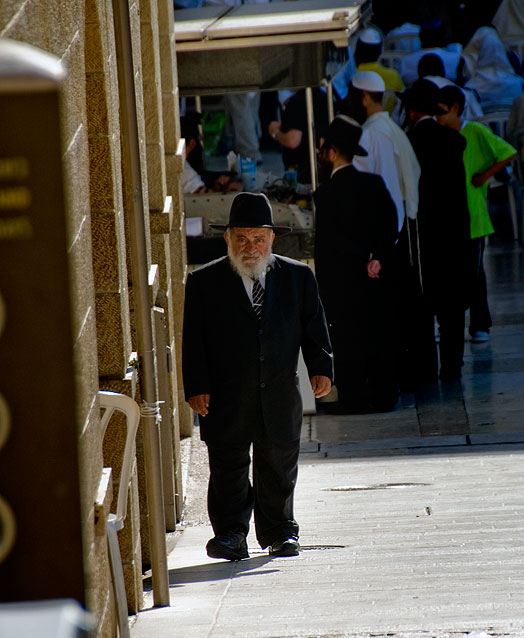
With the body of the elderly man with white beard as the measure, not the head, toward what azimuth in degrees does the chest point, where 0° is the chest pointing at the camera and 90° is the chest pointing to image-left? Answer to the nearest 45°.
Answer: approximately 0°

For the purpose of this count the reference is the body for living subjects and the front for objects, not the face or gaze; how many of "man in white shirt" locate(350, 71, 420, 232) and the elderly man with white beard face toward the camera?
1

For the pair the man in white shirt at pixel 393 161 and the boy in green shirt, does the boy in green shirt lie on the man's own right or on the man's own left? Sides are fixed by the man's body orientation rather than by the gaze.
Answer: on the man's own right

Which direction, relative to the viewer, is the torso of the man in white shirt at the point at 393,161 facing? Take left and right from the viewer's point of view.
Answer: facing away from the viewer and to the left of the viewer

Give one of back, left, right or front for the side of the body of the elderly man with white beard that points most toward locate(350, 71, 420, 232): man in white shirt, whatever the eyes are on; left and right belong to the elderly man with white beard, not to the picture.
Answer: back

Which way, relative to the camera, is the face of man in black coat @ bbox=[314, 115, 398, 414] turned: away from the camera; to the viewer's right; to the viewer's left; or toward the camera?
to the viewer's left

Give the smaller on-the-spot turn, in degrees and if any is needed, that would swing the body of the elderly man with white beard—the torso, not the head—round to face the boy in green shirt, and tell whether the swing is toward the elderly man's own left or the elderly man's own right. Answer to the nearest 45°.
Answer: approximately 135° to the elderly man's own left

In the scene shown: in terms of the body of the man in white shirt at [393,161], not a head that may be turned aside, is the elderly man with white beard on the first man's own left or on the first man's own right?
on the first man's own left
